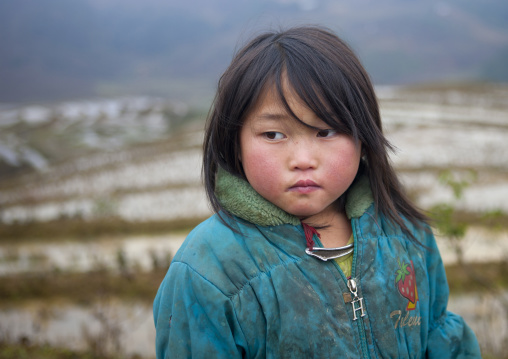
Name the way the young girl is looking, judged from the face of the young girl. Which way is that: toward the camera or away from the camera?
toward the camera

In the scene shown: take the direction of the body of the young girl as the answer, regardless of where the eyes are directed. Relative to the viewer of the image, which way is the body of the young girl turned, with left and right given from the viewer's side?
facing the viewer and to the right of the viewer
